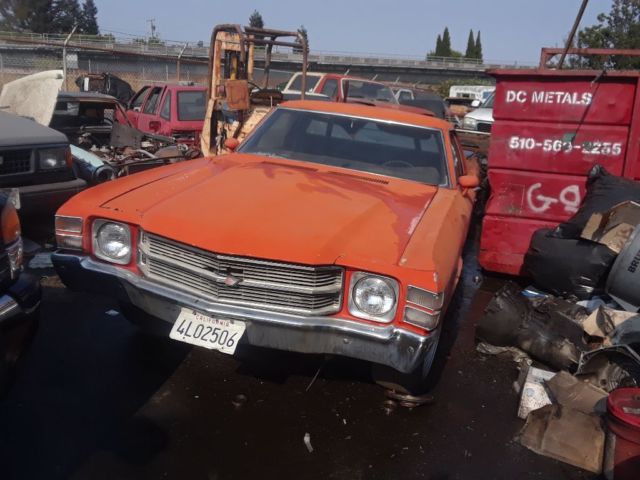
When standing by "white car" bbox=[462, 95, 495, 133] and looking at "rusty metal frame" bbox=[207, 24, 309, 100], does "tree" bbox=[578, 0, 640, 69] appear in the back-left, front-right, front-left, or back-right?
back-right

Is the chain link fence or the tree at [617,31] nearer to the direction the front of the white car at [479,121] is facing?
the chain link fence

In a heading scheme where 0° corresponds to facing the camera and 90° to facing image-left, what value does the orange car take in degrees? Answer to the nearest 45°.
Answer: approximately 45°

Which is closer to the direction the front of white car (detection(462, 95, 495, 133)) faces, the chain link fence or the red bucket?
the red bucket

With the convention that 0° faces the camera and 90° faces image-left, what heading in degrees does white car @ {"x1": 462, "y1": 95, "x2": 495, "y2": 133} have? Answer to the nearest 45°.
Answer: approximately 45°

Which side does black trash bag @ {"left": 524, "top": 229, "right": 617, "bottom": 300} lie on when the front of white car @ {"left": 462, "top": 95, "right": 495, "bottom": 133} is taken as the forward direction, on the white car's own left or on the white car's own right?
on the white car's own left
